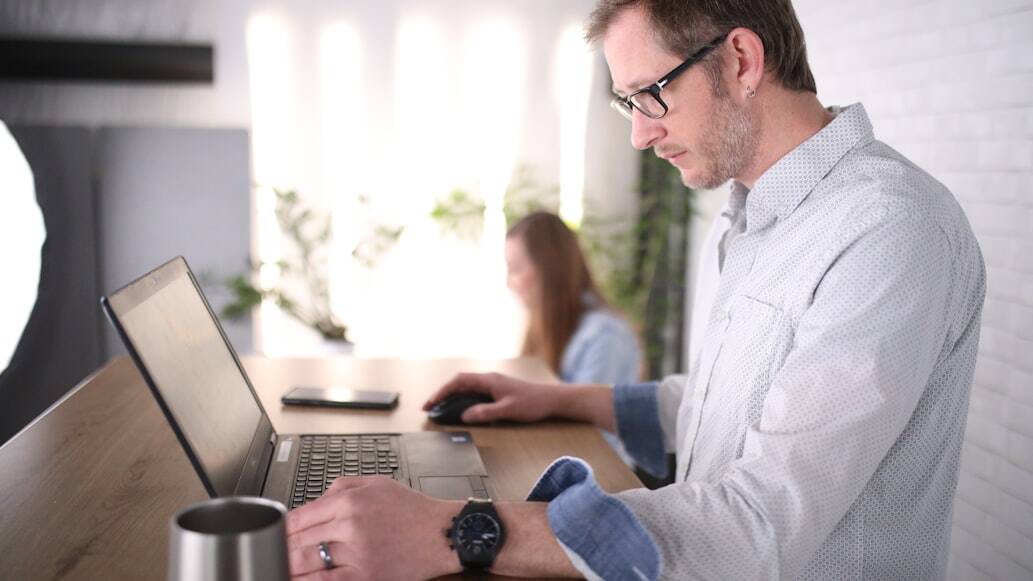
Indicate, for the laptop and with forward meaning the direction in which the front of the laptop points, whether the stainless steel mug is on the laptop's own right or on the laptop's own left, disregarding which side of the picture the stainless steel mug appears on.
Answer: on the laptop's own right

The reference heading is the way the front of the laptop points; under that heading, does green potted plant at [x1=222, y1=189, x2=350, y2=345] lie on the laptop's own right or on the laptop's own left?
on the laptop's own left

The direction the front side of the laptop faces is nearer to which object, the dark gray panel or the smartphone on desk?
the smartphone on desk

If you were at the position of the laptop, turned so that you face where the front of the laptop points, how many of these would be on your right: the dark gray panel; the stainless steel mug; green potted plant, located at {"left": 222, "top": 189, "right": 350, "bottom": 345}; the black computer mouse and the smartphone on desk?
1

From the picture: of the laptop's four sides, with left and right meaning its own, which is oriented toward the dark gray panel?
left

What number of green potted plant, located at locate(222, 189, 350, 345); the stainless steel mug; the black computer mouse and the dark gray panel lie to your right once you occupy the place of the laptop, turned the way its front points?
1

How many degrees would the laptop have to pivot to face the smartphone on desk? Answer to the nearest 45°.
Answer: approximately 90° to its left

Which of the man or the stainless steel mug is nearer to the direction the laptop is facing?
the man

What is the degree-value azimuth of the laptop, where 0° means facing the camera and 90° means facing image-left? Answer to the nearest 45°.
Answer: approximately 270°

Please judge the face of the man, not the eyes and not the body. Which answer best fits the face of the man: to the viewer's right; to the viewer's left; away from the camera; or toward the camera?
to the viewer's left

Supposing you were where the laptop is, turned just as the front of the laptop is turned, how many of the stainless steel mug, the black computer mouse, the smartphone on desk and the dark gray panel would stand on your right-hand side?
1
